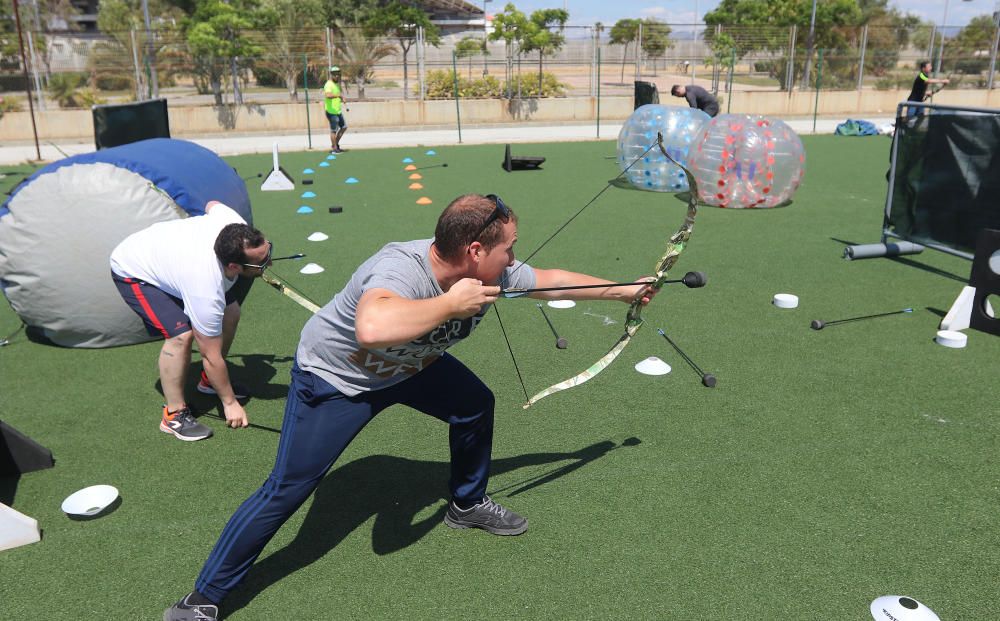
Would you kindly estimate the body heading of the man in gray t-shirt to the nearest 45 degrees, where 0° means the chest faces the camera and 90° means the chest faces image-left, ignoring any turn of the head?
approximately 315°

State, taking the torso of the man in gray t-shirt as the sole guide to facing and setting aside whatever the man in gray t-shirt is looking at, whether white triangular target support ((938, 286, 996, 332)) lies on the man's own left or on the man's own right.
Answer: on the man's own left

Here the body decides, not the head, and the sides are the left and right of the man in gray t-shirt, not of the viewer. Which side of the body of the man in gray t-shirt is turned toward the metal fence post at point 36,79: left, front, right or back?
back

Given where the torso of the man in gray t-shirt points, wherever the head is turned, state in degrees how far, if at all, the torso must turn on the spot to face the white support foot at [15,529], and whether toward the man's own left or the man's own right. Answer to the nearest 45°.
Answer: approximately 135° to the man's own right

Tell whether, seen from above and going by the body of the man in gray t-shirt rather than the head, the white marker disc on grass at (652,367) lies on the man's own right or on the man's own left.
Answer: on the man's own left

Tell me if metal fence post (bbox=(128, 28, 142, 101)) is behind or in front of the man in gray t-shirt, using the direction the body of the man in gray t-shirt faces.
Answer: behind

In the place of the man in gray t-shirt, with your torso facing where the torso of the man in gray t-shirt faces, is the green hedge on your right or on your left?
on your left

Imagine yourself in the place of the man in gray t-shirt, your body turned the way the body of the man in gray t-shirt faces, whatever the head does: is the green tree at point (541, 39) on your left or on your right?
on your left

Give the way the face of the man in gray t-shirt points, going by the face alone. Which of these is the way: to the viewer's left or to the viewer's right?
to the viewer's right

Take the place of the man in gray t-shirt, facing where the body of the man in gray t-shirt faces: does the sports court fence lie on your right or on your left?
on your left

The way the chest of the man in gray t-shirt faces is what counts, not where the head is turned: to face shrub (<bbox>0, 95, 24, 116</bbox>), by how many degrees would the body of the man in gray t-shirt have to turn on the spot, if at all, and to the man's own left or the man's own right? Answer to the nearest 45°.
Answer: approximately 180°

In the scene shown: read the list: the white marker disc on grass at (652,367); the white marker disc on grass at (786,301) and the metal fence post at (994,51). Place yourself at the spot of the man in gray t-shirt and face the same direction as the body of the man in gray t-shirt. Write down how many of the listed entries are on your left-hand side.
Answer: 3

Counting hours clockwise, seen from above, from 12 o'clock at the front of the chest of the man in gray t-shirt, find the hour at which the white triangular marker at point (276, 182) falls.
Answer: The white triangular marker is roughly at 7 o'clock from the man in gray t-shirt.
